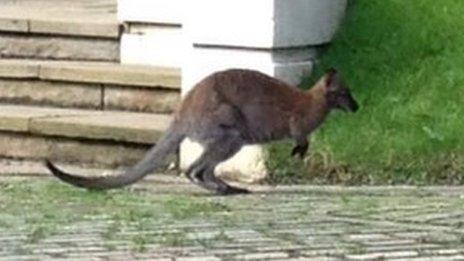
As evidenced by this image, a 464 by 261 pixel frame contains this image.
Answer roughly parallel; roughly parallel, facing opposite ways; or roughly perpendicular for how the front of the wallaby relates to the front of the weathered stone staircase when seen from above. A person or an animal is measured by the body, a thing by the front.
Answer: roughly perpendicular

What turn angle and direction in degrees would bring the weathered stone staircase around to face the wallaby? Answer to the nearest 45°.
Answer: approximately 45° to its left

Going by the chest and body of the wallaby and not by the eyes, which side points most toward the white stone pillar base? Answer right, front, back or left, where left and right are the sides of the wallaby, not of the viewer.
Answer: left

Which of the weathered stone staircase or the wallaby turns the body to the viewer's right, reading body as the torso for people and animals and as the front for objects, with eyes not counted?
the wallaby

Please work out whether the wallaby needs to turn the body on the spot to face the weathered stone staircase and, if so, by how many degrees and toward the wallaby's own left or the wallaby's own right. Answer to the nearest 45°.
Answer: approximately 135° to the wallaby's own left

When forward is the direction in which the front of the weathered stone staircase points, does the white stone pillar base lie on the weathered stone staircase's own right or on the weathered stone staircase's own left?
on the weathered stone staircase's own left

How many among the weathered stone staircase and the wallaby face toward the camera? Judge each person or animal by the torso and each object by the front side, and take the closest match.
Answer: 1

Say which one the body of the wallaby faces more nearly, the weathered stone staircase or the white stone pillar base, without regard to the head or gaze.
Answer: the white stone pillar base

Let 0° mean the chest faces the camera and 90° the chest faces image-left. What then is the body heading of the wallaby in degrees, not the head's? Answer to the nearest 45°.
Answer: approximately 270°
